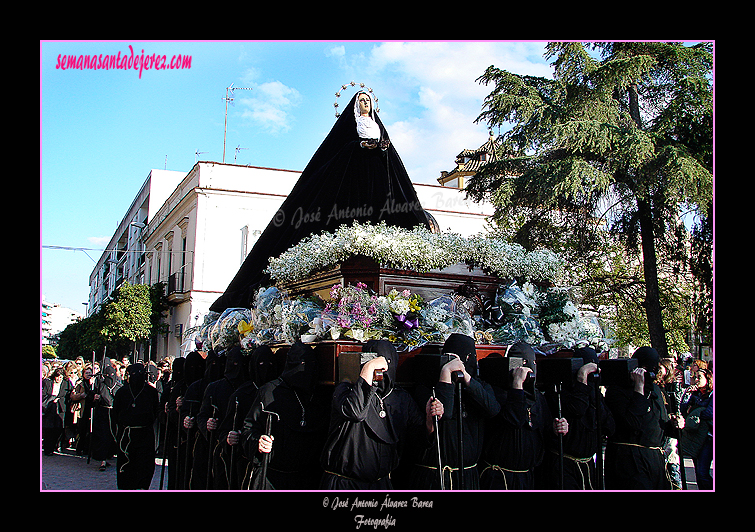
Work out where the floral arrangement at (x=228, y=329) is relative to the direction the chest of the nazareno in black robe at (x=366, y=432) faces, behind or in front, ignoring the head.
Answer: behind

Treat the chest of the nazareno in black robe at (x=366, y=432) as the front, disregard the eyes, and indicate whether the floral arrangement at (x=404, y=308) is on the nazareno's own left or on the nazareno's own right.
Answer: on the nazareno's own left

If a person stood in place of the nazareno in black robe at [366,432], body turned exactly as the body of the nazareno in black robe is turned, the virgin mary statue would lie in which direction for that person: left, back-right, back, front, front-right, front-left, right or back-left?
back-left

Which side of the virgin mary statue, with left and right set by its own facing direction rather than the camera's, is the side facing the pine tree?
left

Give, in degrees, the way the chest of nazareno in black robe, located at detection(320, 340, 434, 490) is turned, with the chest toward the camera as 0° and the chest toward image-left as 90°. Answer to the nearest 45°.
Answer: approximately 315°

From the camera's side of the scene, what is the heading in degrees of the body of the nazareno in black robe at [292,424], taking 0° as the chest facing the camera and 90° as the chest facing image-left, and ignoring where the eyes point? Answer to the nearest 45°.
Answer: approximately 315°

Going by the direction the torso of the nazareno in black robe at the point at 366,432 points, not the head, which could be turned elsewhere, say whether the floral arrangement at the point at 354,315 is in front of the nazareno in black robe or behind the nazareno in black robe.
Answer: behind

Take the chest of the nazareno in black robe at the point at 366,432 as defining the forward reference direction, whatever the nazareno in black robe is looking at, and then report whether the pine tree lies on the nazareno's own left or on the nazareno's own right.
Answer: on the nazareno's own left

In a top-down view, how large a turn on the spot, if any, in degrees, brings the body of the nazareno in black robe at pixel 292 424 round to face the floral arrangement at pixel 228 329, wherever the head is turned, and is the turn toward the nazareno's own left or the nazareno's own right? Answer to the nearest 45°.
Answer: approximately 135° to the nazareno's own left

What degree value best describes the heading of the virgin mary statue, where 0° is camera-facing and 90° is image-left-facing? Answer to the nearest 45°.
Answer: approximately 315°
